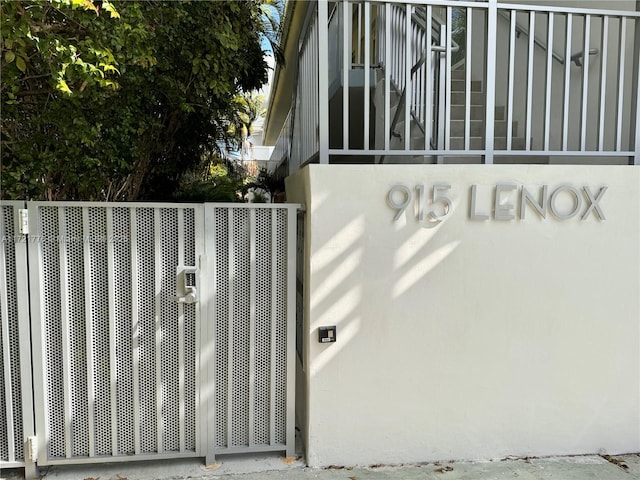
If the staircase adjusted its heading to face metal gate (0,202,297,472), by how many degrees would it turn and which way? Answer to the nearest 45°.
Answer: approximately 45° to its right

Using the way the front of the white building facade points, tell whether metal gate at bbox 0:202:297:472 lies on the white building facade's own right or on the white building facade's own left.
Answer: on the white building facade's own right

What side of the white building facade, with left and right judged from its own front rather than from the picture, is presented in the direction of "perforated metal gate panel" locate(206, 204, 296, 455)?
right

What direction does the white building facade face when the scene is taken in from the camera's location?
facing the viewer

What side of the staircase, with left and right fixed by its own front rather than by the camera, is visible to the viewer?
front
